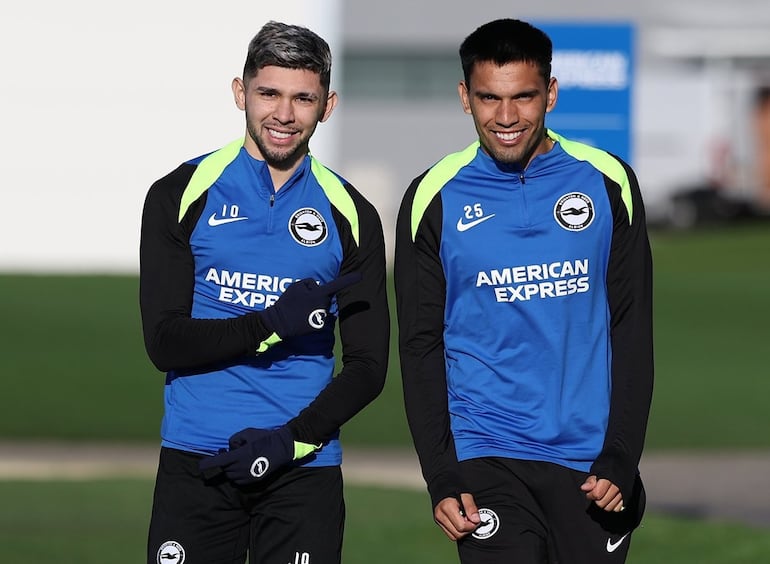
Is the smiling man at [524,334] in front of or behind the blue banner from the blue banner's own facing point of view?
in front

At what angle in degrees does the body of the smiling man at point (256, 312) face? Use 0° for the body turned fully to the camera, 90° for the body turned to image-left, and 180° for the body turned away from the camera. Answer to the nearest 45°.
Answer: approximately 0°

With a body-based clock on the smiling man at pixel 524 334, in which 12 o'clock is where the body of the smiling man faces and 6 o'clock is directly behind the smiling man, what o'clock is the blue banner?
The blue banner is roughly at 6 o'clock from the smiling man.

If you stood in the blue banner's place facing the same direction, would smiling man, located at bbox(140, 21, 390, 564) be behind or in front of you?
in front

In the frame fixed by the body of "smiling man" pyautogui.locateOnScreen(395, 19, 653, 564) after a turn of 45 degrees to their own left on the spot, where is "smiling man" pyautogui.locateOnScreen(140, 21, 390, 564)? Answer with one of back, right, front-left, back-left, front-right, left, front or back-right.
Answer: back-right
